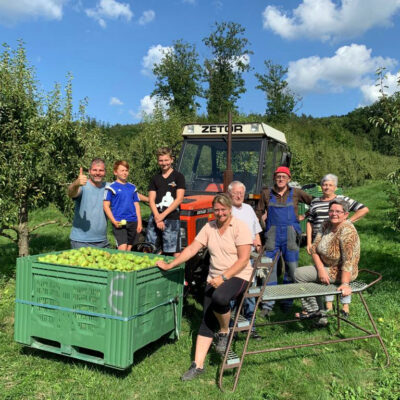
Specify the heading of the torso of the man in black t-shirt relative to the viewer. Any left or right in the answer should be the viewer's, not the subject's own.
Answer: facing the viewer

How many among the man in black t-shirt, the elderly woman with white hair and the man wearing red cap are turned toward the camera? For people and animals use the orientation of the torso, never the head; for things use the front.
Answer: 3

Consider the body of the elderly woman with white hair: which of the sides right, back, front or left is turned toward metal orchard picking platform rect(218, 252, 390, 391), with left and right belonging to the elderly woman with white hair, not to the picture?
front

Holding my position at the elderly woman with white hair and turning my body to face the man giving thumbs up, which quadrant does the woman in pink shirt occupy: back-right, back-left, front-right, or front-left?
front-left

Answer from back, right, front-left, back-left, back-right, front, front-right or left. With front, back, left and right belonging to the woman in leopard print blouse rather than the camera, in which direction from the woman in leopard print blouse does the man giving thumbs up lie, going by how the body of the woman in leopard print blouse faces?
front-right

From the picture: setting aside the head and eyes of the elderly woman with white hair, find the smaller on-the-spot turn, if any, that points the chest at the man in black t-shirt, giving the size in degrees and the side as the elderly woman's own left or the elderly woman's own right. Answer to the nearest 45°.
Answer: approximately 90° to the elderly woman's own right

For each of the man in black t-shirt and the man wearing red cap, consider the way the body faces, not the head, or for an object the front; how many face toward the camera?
2

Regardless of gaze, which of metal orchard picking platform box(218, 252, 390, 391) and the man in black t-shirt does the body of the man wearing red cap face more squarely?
the metal orchard picking platform

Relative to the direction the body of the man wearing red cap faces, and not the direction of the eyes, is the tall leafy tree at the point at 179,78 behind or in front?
behind

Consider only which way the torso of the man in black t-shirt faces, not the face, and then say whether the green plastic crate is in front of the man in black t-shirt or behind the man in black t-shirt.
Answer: in front

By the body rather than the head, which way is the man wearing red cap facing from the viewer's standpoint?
toward the camera
